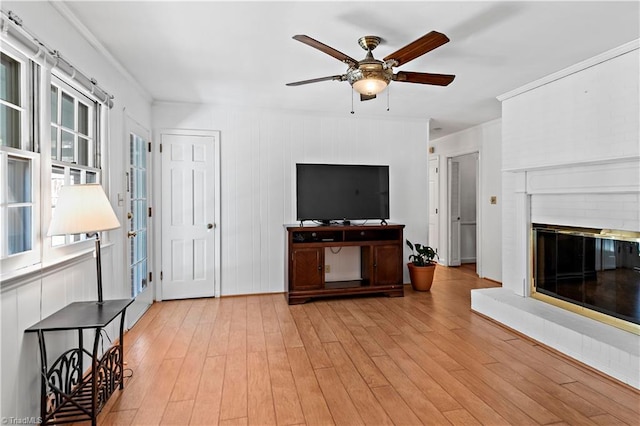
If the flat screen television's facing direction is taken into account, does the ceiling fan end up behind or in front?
in front

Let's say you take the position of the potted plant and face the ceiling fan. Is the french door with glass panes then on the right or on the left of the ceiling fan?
right

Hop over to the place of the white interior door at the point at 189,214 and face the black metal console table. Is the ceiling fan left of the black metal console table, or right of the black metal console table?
left

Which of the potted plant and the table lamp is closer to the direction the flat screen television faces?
the table lamp

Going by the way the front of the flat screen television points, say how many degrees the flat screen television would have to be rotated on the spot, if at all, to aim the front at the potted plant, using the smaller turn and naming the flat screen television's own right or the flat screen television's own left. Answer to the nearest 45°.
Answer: approximately 90° to the flat screen television's own left

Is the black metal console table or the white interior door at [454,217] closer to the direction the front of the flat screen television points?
the black metal console table

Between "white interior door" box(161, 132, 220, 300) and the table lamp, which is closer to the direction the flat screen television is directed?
the table lamp

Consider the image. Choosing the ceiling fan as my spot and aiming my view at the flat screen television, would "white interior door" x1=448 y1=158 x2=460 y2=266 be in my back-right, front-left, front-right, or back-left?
front-right

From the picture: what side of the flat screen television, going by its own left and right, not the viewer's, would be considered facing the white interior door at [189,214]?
right

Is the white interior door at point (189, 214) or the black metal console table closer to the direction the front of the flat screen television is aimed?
the black metal console table

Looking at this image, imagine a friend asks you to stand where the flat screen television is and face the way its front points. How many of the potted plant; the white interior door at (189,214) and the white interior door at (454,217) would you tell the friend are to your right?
1

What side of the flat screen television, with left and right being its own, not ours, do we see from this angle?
front

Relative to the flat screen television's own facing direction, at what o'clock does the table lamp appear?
The table lamp is roughly at 1 o'clock from the flat screen television.

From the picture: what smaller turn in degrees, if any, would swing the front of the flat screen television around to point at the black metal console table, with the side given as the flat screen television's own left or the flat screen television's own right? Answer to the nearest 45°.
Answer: approximately 45° to the flat screen television's own right

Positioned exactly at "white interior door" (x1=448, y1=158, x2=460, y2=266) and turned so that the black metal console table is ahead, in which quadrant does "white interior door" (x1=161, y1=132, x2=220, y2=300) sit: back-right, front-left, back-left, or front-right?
front-right
